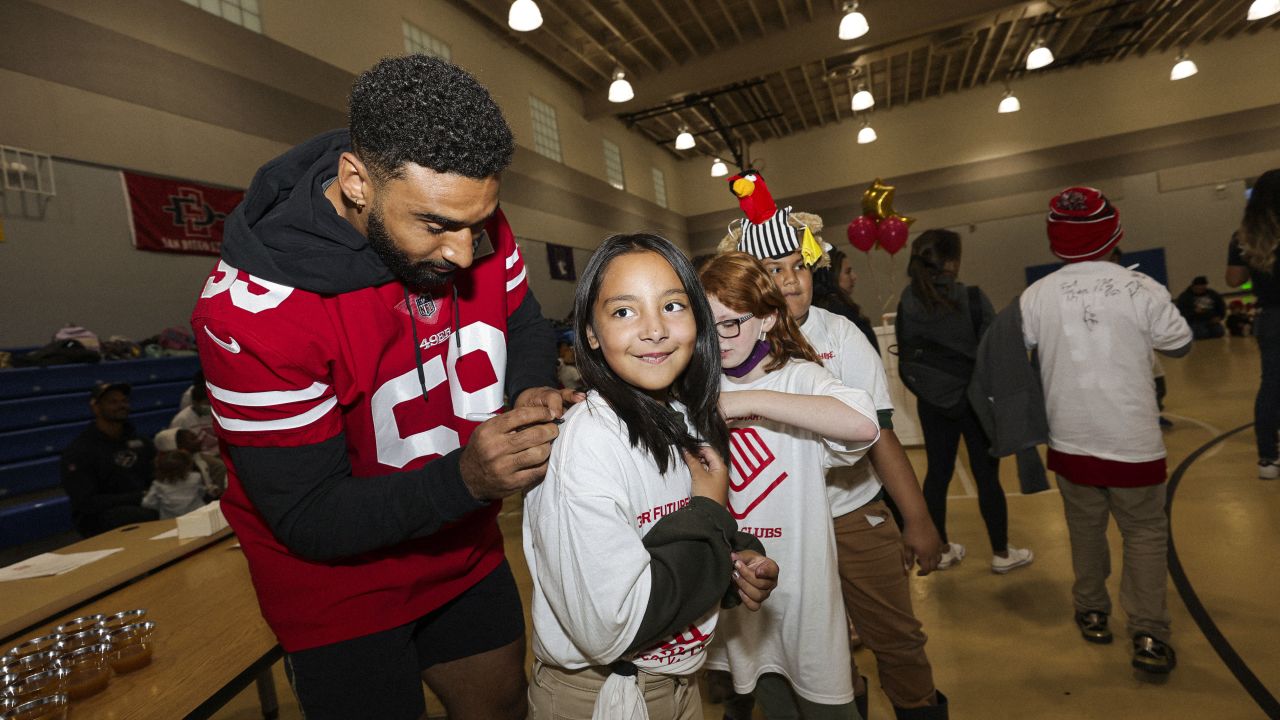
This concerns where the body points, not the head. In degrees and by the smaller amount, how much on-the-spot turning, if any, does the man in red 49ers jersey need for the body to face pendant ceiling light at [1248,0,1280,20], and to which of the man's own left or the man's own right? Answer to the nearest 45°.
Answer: approximately 45° to the man's own left

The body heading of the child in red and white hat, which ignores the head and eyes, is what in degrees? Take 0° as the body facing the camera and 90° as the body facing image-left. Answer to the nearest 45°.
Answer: approximately 180°

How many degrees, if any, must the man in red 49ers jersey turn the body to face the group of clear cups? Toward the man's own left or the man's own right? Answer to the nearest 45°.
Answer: approximately 180°

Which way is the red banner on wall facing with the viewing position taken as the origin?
facing the viewer and to the right of the viewer

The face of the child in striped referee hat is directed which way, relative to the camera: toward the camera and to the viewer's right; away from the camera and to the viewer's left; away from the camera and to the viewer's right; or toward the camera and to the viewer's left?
toward the camera and to the viewer's left

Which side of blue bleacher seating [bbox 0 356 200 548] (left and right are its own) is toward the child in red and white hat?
front

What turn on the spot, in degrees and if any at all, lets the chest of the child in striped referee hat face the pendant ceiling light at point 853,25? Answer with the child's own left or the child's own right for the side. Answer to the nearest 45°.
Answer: approximately 135° to the child's own right

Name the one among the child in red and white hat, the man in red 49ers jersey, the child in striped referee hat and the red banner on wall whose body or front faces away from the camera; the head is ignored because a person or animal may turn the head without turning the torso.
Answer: the child in red and white hat

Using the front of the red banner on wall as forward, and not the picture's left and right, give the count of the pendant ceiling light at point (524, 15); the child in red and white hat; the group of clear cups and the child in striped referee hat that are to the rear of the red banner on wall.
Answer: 0

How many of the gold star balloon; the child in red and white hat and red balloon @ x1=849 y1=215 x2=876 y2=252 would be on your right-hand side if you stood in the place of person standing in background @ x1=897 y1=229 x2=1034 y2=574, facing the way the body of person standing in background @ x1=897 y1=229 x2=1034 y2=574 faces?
1

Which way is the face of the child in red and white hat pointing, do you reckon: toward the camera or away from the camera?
away from the camera

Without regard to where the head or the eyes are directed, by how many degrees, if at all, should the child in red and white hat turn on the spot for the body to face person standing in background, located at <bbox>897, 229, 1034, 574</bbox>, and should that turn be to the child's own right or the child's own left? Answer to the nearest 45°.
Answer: approximately 45° to the child's own left

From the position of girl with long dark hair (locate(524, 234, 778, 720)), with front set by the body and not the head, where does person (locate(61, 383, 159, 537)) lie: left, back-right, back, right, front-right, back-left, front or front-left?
back
